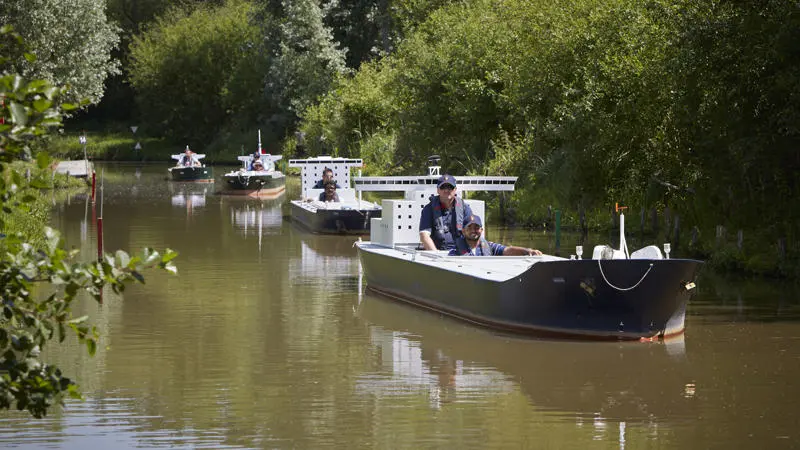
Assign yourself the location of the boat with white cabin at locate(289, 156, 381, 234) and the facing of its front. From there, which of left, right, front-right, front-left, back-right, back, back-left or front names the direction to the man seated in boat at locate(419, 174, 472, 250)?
front-right

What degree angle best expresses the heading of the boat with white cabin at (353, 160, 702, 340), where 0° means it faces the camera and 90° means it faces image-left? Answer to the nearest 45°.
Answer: approximately 315°

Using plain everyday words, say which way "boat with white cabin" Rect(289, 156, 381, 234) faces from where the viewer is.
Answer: facing the viewer and to the right of the viewer

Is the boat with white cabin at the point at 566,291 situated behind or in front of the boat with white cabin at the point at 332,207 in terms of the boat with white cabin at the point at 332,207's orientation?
in front

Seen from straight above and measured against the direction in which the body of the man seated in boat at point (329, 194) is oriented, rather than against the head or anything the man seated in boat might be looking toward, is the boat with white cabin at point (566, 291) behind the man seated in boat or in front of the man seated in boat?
in front

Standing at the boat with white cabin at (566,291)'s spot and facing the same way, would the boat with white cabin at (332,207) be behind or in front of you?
behind

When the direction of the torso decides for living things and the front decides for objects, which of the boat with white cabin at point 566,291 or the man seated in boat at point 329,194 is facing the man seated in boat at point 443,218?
the man seated in boat at point 329,194

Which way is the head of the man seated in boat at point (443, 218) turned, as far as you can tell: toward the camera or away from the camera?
toward the camera

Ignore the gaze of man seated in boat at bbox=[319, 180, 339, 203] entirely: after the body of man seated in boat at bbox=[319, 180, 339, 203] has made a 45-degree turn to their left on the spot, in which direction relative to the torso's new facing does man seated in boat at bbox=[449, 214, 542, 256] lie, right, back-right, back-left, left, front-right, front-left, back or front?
front-right

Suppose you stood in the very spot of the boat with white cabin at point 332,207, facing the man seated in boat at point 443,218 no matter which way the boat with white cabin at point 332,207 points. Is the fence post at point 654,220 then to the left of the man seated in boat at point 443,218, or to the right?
left

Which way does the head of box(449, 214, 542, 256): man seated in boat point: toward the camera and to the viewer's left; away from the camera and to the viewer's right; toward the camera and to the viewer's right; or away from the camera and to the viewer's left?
toward the camera and to the viewer's right

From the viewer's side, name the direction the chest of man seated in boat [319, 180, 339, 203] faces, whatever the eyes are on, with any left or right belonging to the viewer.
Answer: facing the viewer

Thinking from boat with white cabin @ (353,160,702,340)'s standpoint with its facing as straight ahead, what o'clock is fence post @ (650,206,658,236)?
The fence post is roughly at 8 o'clock from the boat with white cabin.

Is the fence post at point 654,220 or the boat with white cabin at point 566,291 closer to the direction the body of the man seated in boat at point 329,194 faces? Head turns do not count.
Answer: the boat with white cabin

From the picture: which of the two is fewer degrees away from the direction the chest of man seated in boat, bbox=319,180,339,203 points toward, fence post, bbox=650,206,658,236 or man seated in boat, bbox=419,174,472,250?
the man seated in boat
